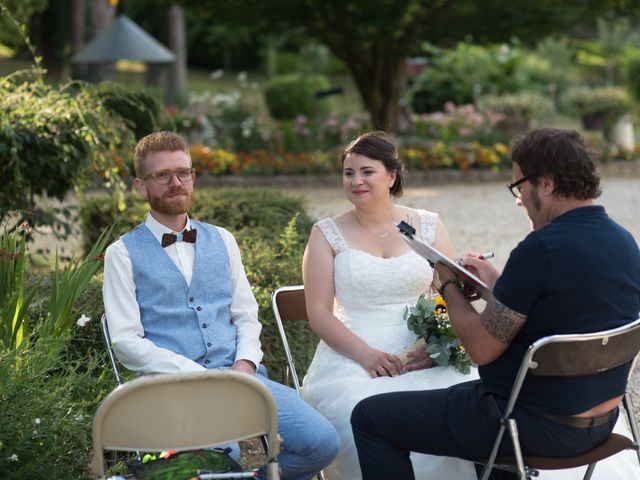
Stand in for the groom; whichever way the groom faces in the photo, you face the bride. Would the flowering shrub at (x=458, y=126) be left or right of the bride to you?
left

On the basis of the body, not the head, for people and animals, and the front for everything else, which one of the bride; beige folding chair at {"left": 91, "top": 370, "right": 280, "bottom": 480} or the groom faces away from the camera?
the beige folding chair

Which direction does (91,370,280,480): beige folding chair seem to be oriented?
away from the camera

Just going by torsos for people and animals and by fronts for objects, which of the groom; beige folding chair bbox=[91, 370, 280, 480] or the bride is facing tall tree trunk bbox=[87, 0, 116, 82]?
the beige folding chair

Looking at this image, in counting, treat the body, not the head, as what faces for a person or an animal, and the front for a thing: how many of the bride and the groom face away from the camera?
0

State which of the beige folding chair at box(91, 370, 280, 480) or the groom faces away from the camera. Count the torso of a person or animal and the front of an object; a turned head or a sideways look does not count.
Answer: the beige folding chair

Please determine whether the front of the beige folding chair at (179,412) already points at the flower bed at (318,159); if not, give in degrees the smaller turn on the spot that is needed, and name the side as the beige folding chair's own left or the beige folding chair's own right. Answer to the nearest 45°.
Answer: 0° — it already faces it

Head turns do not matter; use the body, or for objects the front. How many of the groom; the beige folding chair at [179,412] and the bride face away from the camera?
1

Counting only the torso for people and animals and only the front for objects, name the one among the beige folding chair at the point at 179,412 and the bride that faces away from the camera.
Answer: the beige folding chair
